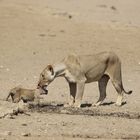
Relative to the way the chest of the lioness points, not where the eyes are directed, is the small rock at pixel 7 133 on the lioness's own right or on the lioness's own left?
on the lioness's own left

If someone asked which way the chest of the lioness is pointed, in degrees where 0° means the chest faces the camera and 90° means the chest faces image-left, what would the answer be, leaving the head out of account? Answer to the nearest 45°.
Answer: approximately 90°

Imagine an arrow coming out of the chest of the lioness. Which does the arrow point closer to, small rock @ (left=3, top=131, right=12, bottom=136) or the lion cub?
the lion cub

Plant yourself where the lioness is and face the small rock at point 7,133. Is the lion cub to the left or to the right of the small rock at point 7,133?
right
